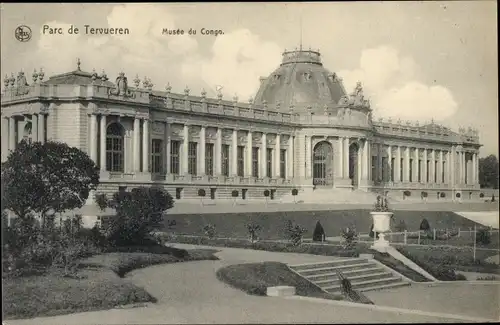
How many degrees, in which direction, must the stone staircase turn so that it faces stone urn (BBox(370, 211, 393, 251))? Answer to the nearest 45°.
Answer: approximately 135° to its left

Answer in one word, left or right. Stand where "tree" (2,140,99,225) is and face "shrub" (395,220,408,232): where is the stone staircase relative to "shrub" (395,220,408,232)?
right

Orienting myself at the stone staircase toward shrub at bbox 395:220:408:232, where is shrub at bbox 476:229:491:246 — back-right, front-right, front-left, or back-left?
front-right

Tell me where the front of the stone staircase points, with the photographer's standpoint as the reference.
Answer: facing the viewer and to the right of the viewer

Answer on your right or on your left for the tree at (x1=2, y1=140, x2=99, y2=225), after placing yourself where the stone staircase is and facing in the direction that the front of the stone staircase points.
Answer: on your right

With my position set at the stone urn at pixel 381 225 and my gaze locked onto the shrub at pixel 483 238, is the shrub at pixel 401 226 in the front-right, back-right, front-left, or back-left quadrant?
front-left

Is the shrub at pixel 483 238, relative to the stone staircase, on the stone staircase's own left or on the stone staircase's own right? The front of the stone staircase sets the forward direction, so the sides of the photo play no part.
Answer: on the stone staircase's own left

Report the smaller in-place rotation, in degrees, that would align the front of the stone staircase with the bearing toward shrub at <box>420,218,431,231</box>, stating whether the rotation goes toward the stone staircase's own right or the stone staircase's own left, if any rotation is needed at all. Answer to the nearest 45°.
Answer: approximately 135° to the stone staircase's own left

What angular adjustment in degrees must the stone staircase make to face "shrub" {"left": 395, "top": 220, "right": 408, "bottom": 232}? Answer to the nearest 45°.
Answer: approximately 135° to its left

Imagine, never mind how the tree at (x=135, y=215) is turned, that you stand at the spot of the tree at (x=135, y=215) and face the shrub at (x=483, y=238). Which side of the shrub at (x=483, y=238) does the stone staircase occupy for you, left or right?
right
